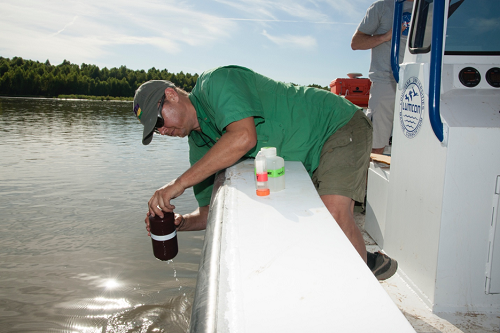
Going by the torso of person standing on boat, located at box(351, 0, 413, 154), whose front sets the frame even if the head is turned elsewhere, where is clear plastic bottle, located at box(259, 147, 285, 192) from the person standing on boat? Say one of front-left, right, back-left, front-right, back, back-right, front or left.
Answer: front-right

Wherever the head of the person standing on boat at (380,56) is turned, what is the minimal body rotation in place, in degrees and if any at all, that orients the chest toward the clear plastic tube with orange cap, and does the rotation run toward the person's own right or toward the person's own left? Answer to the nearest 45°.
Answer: approximately 45° to the person's own right

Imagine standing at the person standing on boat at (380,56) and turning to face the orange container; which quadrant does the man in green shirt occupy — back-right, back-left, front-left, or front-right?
back-left

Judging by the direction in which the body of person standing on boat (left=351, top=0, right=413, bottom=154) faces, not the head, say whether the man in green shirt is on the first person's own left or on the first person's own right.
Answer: on the first person's own right

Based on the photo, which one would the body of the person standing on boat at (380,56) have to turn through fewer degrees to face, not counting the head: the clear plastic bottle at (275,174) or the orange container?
the clear plastic bottle
